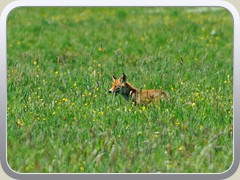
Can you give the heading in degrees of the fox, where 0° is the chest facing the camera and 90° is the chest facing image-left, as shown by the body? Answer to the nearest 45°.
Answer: approximately 90°
